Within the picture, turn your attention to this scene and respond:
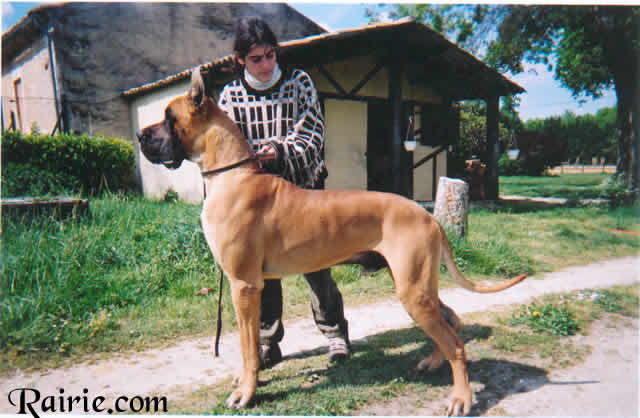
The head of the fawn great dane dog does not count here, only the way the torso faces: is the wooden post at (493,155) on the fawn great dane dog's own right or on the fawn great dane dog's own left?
on the fawn great dane dog's own right

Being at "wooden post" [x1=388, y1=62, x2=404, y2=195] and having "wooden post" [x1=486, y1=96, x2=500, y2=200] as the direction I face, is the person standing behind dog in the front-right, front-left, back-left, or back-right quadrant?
back-right

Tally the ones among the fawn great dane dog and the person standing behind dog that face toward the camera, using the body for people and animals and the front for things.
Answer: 1

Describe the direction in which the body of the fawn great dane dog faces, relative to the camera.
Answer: to the viewer's left

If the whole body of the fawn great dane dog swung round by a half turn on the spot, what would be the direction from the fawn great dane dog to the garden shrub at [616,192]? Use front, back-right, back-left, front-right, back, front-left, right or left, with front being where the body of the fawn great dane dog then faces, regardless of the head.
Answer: front-left

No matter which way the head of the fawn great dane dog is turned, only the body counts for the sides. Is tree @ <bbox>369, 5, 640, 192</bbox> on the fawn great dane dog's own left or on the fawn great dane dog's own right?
on the fawn great dane dog's own right

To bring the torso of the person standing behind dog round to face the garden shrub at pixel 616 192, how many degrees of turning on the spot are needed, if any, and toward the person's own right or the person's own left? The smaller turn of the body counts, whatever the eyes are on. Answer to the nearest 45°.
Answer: approximately 135° to the person's own left

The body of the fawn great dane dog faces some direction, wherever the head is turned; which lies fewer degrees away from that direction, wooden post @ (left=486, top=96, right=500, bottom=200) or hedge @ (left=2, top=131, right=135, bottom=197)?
the hedge

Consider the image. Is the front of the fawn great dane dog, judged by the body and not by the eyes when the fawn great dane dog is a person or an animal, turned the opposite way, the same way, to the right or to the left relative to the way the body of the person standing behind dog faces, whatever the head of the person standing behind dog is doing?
to the right

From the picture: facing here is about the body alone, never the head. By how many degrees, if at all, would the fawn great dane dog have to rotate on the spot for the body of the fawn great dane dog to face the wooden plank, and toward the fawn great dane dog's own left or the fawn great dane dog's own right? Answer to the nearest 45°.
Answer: approximately 45° to the fawn great dane dog's own right
